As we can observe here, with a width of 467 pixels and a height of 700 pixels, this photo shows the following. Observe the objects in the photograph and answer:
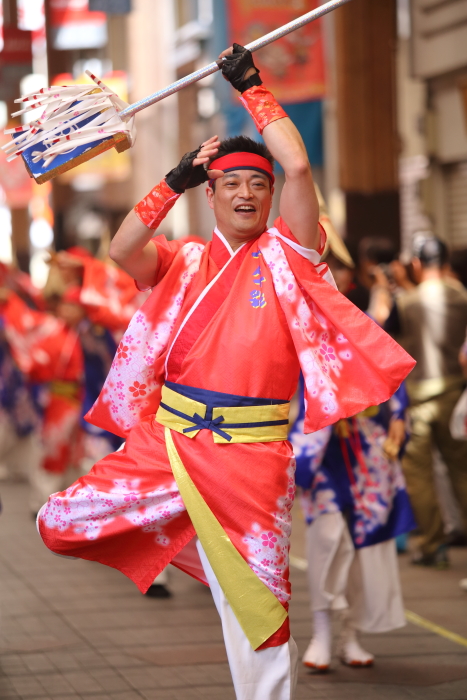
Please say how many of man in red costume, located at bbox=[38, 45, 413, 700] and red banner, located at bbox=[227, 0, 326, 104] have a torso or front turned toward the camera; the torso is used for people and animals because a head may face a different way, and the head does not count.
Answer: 2

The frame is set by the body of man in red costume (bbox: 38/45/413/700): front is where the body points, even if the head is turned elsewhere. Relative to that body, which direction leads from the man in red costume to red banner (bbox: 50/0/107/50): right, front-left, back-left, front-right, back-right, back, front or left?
back

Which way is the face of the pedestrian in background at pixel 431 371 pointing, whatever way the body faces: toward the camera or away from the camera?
away from the camera

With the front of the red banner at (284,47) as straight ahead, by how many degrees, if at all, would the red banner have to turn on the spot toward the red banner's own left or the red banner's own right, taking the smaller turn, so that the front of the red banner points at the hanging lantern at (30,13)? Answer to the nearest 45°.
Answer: approximately 135° to the red banner's own right

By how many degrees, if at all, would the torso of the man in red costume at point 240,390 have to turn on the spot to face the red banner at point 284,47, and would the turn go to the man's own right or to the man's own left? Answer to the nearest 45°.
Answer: approximately 180°

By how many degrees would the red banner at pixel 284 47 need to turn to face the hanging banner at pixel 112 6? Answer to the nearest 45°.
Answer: approximately 135° to its right

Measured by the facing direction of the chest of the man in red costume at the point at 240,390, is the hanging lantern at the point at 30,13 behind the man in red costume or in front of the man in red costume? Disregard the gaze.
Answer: behind
